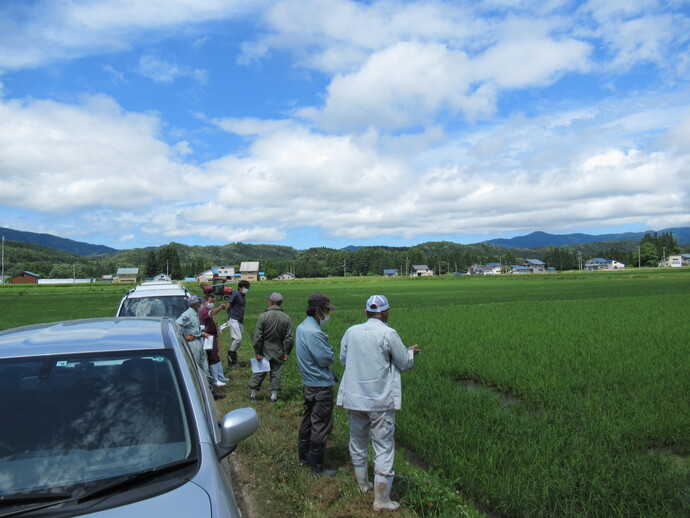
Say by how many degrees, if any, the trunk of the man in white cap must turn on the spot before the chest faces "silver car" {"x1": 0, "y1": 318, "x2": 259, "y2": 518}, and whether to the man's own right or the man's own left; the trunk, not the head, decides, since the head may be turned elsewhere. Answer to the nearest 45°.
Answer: approximately 180°

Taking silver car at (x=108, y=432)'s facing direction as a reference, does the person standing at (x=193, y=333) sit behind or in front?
behind

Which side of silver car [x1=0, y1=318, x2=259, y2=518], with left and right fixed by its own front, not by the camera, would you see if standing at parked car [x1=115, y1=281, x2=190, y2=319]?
back

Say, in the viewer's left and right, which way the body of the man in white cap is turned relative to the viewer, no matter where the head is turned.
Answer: facing away from the viewer and to the right of the viewer

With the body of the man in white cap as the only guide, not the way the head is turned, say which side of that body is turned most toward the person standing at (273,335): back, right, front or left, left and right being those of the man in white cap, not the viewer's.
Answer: left

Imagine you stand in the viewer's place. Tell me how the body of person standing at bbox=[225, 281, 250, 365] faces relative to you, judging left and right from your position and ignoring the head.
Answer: facing the viewer and to the right of the viewer

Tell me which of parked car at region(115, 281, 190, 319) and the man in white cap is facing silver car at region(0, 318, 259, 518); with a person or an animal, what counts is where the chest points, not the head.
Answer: the parked car

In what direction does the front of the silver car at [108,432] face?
toward the camera

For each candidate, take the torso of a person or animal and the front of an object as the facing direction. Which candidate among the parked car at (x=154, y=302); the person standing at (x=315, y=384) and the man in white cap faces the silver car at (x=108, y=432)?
the parked car

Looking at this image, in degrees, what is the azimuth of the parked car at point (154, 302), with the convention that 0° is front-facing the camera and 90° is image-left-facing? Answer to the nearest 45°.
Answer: approximately 0°
